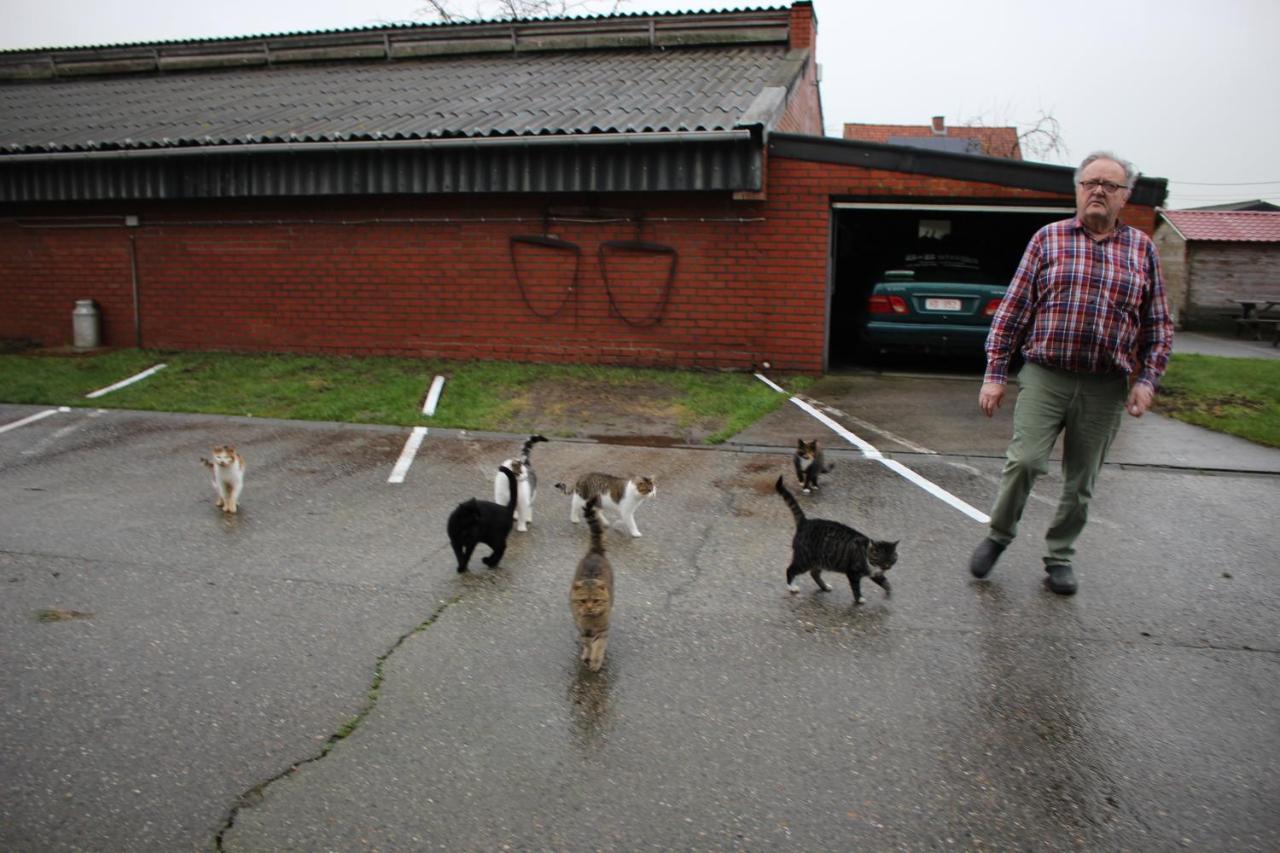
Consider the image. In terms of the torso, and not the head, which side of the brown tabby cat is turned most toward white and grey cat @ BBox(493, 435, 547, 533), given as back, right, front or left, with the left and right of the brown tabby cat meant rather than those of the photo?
back

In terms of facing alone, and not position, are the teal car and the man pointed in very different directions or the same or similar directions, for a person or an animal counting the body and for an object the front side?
very different directions

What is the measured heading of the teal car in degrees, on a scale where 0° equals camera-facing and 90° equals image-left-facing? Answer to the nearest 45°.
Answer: approximately 180°

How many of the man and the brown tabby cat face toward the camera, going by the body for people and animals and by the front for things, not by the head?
2

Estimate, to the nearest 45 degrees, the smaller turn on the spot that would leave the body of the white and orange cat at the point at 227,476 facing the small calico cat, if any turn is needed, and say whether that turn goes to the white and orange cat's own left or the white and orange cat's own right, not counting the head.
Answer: approximately 90° to the white and orange cat's own left

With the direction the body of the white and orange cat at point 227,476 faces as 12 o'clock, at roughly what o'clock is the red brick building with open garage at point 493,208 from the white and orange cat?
The red brick building with open garage is roughly at 7 o'clock from the white and orange cat.

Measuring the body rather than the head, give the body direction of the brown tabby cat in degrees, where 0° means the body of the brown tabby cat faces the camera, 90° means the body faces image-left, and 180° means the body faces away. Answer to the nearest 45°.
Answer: approximately 0°

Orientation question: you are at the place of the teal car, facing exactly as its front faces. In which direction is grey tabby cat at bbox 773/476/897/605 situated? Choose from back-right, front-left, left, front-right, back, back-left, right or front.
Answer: back

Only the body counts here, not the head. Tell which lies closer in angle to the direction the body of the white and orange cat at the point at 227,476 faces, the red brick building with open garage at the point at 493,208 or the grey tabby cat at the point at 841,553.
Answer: the grey tabby cat

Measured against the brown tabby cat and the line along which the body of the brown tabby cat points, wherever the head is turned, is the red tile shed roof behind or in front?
behind
